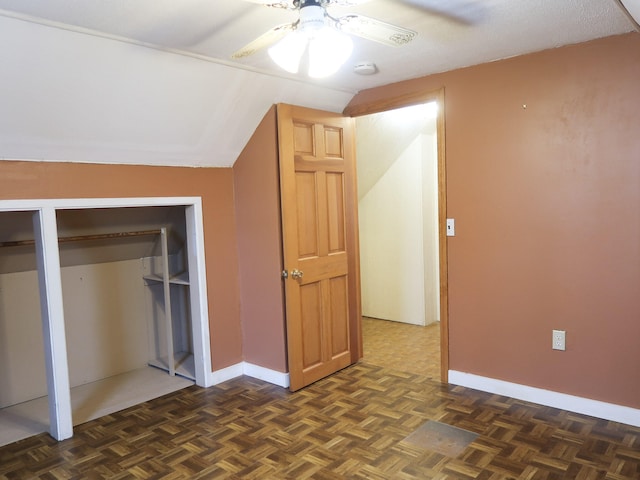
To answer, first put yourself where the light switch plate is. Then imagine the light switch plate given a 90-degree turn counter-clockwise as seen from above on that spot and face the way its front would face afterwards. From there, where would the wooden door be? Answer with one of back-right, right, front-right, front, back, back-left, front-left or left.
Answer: back-right

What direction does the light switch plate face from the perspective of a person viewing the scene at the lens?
facing the viewer and to the left of the viewer

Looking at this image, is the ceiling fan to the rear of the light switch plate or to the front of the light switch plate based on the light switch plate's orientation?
to the front
